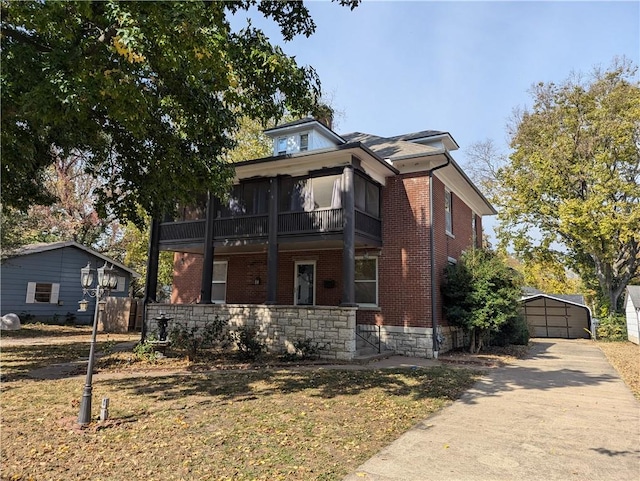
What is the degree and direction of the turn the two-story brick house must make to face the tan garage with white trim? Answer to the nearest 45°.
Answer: approximately 180°

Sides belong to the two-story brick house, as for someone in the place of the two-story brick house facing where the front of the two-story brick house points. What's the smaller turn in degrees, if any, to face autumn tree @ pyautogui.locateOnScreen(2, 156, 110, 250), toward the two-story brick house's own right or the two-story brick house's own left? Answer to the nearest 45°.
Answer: approximately 90° to the two-story brick house's own right

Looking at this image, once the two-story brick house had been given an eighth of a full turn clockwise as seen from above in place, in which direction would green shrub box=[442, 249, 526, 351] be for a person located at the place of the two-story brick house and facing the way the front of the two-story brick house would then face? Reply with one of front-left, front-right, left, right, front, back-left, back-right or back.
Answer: back

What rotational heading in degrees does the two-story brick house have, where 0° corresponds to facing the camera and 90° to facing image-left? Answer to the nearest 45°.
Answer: approximately 45°

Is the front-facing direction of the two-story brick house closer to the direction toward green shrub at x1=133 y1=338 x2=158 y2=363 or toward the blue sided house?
the green shrub

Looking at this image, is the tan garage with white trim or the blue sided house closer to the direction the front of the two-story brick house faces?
the blue sided house

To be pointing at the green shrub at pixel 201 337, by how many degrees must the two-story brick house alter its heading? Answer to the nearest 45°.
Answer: approximately 45° to its right

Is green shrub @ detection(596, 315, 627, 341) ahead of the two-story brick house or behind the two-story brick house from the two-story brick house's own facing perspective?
behind

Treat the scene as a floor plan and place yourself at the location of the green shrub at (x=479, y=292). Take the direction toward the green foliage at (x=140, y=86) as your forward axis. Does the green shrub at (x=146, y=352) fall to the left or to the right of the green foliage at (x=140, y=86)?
right

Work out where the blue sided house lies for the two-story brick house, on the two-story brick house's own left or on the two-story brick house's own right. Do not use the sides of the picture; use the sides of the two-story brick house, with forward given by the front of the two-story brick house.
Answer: on the two-story brick house's own right

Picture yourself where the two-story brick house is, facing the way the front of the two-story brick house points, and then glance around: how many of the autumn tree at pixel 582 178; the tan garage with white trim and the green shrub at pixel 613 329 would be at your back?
3

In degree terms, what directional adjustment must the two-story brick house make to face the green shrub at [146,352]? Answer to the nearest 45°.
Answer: approximately 45° to its right
